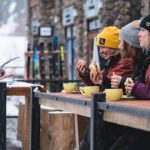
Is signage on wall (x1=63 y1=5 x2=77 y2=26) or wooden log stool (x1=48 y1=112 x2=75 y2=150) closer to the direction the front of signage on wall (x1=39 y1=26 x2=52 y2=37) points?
the wooden log stool

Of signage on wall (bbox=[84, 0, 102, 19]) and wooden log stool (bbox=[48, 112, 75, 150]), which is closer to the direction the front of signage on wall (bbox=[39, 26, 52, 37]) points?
the wooden log stool

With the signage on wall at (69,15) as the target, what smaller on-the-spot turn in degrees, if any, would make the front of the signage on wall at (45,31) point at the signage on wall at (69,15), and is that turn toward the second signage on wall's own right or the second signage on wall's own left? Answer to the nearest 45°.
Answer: approximately 135° to the second signage on wall's own left

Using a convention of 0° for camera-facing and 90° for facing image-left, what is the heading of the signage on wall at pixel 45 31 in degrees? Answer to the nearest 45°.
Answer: approximately 0°

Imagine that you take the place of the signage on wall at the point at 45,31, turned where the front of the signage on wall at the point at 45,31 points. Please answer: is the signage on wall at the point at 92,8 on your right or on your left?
on your left

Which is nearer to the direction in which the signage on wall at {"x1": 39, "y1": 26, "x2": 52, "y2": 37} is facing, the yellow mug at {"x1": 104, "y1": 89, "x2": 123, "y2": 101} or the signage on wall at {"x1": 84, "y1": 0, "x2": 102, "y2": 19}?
the yellow mug

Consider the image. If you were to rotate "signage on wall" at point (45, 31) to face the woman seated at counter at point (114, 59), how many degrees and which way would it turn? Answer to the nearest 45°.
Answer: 0° — it already faces them

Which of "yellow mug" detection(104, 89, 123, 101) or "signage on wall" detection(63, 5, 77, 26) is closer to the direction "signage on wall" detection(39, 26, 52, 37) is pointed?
the yellow mug

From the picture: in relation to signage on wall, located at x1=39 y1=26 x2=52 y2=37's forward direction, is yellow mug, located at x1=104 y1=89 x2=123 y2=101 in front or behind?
in front

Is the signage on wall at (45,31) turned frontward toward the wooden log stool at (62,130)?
yes
